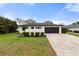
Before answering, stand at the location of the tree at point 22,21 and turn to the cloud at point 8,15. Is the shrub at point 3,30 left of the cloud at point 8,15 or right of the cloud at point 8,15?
left

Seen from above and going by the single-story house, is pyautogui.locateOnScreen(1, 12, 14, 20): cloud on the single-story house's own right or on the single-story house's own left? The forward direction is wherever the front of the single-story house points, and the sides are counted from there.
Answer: on the single-story house's own right

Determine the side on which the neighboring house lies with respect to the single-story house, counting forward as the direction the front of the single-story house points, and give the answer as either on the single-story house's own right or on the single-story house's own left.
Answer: on the single-story house's own left

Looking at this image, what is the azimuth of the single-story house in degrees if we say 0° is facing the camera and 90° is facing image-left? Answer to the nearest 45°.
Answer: approximately 0°

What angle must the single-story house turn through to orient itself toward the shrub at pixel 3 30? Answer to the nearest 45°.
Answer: approximately 45° to its right
